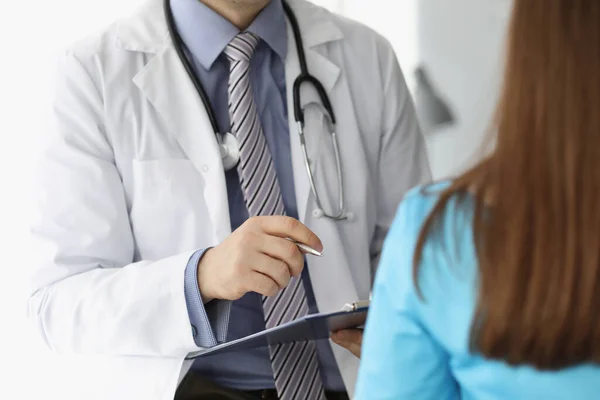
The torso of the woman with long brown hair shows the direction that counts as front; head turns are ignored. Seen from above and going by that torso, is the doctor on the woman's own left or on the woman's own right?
on the woman's own left

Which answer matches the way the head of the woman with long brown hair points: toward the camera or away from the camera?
away from the camera

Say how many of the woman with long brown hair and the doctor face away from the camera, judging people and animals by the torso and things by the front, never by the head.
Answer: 1

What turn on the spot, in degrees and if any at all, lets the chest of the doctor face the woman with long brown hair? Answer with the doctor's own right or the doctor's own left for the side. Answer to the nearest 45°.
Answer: approximately 45° to the doctor's own left

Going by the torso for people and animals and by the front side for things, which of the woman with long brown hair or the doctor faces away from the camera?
the woman with long brown hair

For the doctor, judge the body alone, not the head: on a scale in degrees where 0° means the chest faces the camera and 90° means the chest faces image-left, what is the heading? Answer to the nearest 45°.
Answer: approximately 0°

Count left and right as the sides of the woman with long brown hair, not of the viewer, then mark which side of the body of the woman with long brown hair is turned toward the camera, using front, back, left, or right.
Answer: back

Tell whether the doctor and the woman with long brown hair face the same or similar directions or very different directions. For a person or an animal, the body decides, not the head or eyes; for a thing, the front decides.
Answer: very different directions
